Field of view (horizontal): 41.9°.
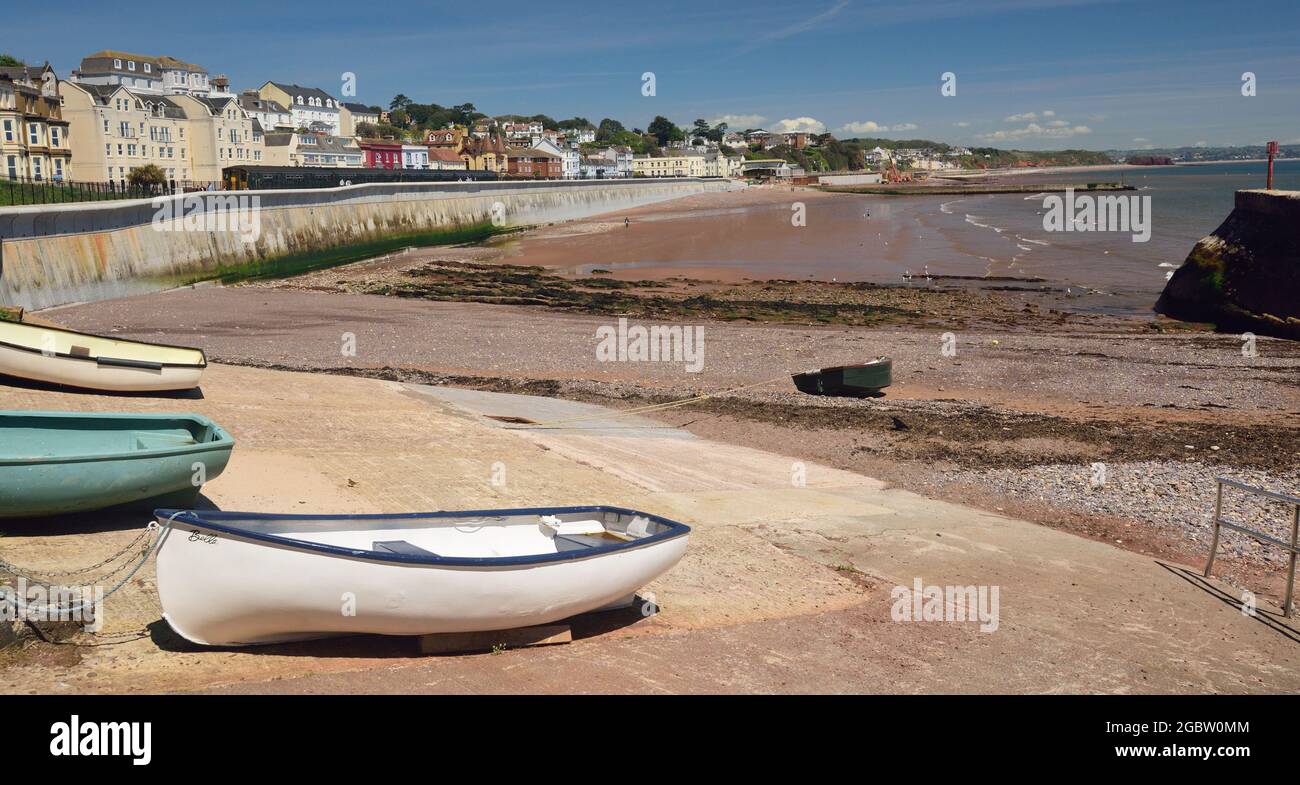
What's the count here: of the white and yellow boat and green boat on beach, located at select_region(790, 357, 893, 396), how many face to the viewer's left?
1

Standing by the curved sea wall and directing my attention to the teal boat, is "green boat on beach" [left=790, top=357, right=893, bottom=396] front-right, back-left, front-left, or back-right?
front-left
